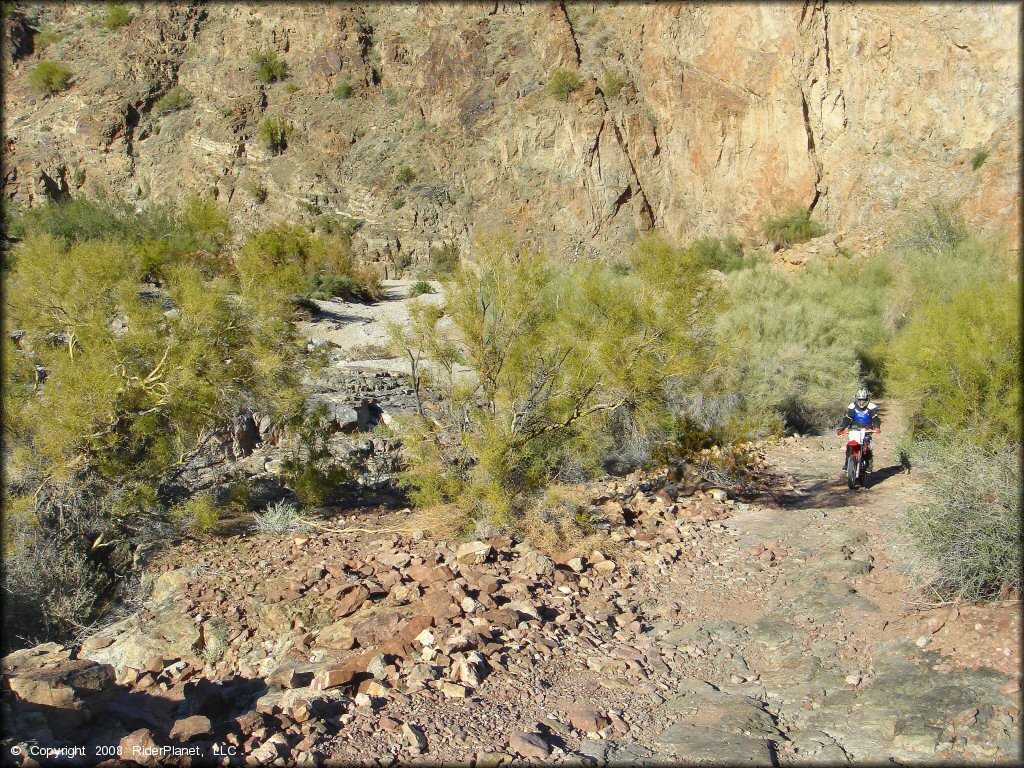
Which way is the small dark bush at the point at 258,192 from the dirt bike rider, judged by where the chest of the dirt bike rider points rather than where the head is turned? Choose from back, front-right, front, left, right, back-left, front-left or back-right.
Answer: back-right

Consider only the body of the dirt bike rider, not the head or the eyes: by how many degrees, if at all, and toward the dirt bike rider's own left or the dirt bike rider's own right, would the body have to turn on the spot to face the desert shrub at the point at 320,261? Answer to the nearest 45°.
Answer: approximately 135° to the dirt bike rider's own right

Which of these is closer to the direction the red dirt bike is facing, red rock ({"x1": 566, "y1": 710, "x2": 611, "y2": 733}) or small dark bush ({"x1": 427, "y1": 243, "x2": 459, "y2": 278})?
the red rock

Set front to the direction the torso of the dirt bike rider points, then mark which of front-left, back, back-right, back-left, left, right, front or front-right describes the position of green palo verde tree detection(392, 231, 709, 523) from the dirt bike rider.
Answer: front-right

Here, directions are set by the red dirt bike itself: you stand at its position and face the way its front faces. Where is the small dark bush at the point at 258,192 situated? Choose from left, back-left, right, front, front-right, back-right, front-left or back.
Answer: back-right

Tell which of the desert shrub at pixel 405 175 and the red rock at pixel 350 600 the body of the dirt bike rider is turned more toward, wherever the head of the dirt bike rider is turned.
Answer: the red rock

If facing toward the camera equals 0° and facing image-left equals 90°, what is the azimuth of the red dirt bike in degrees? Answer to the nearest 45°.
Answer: approximately 0°

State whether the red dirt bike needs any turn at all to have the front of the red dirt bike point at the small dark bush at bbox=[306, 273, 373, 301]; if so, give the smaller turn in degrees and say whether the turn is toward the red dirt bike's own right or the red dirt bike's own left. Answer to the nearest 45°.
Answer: approximately 135° to the red dirt bike's own right

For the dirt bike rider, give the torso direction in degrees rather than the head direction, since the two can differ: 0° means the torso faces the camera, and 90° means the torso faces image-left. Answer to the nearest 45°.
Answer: approximately 0°
